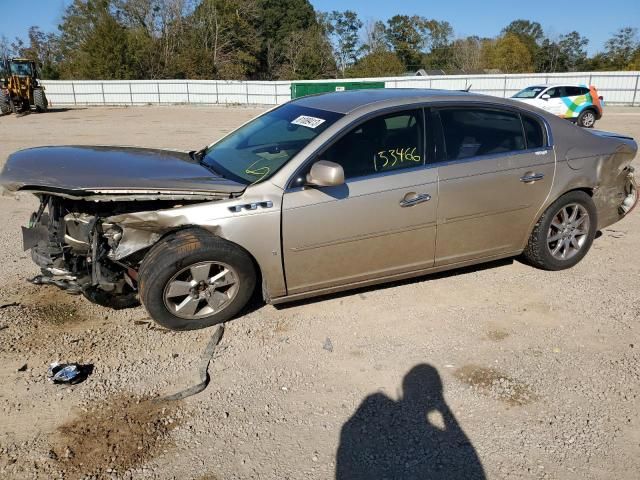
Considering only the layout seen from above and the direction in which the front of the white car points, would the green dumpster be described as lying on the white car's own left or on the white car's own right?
on the white car's own right

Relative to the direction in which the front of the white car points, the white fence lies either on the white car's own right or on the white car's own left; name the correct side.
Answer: on the white car's own right

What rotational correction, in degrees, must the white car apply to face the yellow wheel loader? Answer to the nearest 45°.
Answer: approximately 45° to its right

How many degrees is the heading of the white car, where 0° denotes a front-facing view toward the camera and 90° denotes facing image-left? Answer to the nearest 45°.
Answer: approximately 45°
